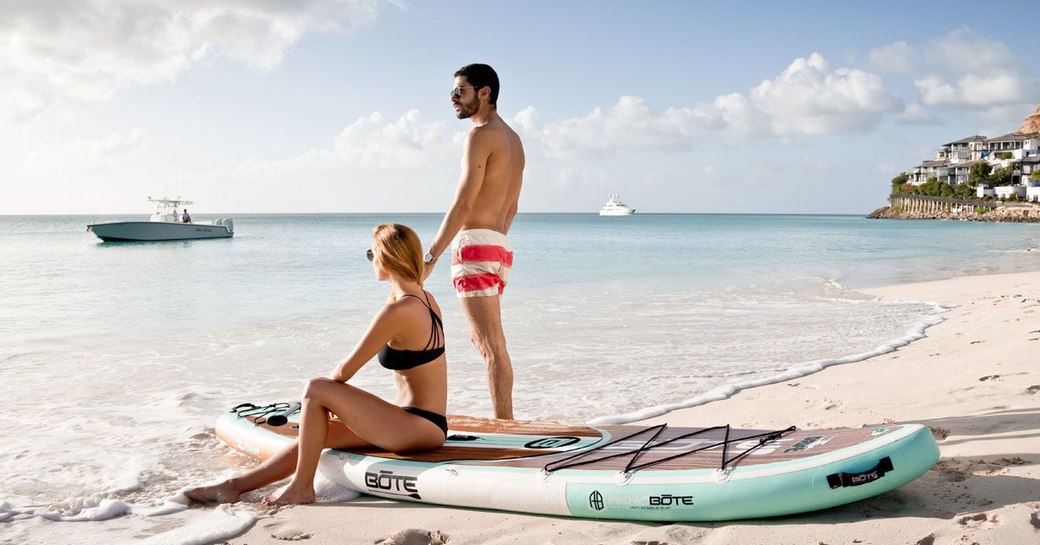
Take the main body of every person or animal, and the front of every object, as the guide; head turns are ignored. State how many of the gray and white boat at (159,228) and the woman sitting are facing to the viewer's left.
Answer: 2

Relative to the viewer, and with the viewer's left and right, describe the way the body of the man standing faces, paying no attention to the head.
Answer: facing away from the viewer and to the left of the viewer

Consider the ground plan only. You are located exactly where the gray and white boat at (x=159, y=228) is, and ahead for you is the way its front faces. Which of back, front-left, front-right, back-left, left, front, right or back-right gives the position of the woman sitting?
left

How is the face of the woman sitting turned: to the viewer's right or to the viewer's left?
to the viewer's left

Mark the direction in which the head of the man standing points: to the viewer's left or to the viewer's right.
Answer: to the viewer's left

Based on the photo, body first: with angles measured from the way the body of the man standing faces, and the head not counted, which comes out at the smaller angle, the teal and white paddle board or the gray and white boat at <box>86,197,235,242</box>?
the gray and white boat

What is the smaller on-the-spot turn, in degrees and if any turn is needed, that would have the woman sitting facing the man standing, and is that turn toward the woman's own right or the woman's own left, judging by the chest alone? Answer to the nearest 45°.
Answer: approximately 135° to the woman's own right

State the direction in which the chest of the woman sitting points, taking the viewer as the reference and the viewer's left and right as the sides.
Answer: facing to the left of the viewer

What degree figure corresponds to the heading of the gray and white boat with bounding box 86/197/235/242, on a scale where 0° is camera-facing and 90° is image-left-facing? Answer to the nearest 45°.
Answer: approximately 90°

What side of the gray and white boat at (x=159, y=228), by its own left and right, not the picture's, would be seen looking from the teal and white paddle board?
left

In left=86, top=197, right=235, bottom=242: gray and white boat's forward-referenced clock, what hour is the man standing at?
The man standing is roughly at 9 o'clock from the gray and white boat.

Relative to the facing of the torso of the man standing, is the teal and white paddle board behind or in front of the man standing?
behind
